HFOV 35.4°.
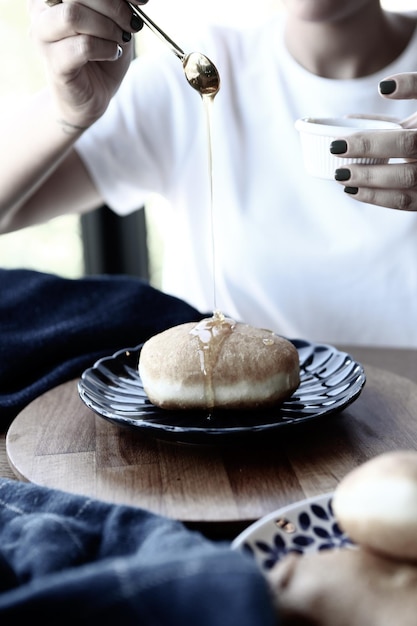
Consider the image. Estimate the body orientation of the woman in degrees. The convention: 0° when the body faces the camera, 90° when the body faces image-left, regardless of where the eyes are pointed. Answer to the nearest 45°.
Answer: approximately 0°

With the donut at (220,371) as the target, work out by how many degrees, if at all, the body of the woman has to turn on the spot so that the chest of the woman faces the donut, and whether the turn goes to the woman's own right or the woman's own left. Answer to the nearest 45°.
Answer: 0° — they already face it

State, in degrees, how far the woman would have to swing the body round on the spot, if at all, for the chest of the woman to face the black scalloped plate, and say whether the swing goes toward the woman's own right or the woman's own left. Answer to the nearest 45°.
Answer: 0° — they already face it

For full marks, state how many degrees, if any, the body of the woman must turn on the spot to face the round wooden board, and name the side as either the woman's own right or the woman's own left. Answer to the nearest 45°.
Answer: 0° — they already face it

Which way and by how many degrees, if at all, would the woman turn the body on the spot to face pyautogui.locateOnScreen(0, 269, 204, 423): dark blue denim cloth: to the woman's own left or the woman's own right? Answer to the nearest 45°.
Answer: approximately 45° to the woman's own right

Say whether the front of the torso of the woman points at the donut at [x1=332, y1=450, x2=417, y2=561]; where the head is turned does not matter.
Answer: yes
